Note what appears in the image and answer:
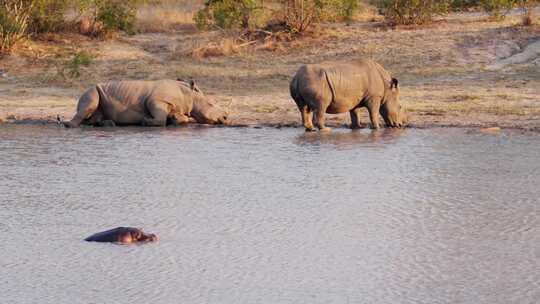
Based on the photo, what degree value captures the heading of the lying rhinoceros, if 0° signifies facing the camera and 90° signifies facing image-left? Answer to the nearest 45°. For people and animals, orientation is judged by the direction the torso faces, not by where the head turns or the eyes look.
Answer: approximately 270°

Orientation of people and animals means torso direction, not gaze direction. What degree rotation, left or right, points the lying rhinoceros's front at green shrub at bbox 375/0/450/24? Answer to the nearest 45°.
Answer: approximately 45° to its left

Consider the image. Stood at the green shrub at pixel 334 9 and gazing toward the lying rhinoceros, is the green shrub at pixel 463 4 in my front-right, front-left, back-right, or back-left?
back-left

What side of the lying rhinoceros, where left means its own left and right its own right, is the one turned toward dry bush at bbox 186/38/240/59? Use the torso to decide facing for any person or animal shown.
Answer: left

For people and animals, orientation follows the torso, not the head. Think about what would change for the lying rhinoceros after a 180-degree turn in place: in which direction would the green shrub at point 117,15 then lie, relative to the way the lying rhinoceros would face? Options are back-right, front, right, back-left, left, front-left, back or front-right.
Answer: right

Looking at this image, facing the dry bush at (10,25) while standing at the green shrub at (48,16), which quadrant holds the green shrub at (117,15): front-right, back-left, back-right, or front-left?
back-left

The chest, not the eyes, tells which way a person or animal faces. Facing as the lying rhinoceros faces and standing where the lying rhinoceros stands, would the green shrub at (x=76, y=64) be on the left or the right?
on its left

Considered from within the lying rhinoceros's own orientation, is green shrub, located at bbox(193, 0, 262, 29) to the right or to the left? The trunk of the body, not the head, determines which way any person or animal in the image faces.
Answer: on its left

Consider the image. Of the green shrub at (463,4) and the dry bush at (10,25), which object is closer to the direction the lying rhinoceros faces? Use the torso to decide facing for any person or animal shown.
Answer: the green shrub

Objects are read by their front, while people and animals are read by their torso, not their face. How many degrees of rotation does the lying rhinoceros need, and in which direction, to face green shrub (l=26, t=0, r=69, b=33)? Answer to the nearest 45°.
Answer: approximately 90° to its left
